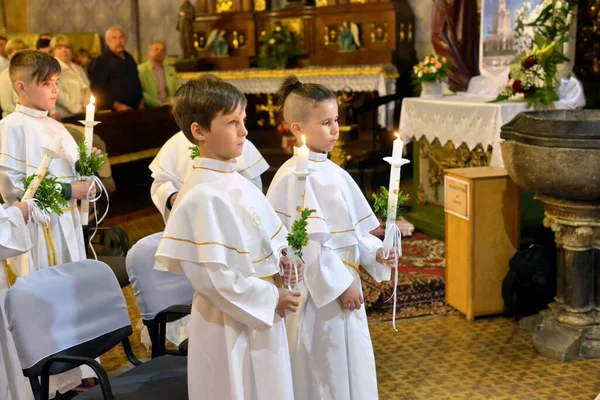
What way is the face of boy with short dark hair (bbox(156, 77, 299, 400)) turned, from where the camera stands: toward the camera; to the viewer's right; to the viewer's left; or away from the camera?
to the viewer's right

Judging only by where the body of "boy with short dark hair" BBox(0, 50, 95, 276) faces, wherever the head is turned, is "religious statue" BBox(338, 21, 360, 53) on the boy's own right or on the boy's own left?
on the boy's own left

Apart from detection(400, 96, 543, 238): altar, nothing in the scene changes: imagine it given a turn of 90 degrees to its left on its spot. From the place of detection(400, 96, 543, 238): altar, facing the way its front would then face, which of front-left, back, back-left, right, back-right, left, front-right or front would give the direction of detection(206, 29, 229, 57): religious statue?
back

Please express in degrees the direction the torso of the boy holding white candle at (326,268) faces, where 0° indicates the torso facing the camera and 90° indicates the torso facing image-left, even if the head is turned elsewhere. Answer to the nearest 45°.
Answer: approximately 315°

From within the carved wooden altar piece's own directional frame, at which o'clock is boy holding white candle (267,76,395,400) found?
The boy holding white candle is roughly at 12 o'clock from the carved wooden altar piece.

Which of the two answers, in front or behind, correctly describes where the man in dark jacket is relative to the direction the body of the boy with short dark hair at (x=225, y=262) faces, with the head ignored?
behind

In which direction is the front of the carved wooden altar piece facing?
toward the camera

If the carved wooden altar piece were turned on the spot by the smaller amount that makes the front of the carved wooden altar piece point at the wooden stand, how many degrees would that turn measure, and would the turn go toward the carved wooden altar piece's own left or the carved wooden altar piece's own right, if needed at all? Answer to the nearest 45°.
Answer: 0° — it already faces it

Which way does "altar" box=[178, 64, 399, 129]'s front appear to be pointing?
toward the camera
